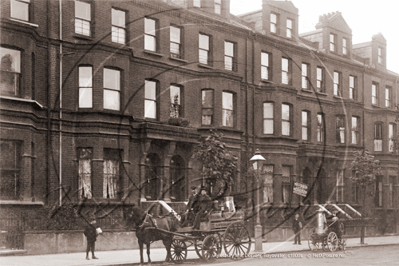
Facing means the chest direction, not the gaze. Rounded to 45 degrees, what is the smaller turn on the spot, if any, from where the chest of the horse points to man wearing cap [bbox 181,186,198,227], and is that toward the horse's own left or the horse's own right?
approximately 180°

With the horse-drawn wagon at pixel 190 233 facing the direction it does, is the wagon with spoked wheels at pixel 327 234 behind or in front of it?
behind

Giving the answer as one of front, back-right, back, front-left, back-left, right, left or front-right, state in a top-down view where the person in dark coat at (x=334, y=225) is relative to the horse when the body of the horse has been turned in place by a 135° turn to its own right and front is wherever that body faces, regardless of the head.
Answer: front-right

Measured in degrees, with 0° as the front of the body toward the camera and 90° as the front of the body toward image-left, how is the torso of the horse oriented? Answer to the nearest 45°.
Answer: approximately 45°

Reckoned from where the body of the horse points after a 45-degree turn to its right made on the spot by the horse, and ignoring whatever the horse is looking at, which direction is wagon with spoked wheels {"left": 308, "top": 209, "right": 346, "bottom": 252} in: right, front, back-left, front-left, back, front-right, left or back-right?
back-right

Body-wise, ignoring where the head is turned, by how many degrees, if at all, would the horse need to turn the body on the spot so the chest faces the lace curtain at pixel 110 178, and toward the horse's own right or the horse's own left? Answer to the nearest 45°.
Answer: approximately 135° to the horse's own right

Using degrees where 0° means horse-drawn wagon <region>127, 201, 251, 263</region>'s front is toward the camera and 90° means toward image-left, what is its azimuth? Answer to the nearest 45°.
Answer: approximately 45°

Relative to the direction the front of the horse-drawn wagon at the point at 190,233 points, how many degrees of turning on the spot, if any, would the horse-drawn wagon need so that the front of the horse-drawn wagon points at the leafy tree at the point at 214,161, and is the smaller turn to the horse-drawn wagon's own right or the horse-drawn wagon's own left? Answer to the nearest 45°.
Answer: approximately 135° to the horse-drawn wagon's own right
